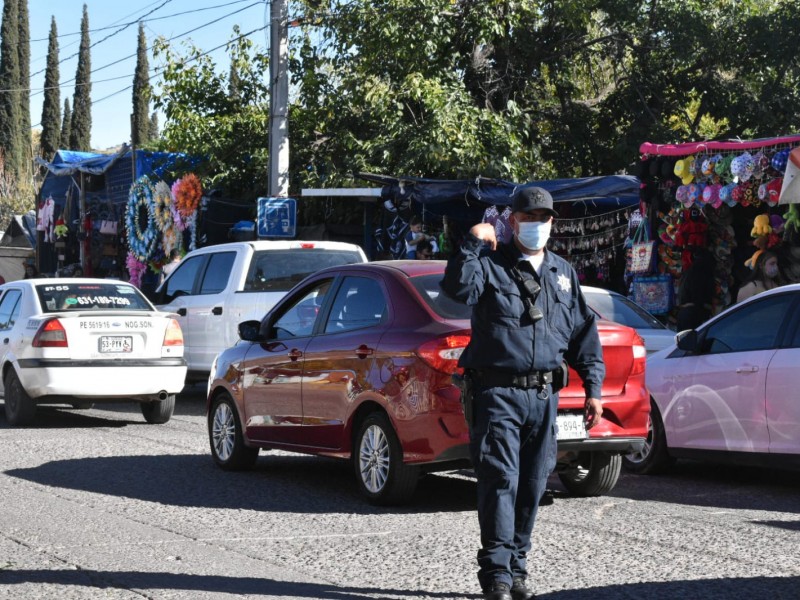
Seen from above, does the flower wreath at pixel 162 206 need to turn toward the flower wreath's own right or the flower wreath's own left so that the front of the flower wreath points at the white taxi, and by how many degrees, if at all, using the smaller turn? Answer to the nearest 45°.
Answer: approximately 45° to the flower wreath's own right

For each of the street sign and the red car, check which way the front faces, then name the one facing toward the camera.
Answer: the street sign

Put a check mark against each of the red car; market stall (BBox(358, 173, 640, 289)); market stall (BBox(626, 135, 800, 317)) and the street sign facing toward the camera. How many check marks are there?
3

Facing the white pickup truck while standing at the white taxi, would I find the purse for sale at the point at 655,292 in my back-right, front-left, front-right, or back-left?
front-right

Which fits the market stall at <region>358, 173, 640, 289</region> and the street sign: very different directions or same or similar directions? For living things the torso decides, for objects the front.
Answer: same or similar directions

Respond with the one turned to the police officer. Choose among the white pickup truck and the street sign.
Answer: the street sign

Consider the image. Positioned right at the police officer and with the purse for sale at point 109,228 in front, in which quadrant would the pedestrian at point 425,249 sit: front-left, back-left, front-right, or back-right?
front-right

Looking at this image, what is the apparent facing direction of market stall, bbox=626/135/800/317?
toward the camera

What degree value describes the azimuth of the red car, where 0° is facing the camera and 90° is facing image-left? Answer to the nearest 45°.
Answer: approximately 135°

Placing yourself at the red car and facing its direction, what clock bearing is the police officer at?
The police officer is roughly at 7 o'clock from the red car.

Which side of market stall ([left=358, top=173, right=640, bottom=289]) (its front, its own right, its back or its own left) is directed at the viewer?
front

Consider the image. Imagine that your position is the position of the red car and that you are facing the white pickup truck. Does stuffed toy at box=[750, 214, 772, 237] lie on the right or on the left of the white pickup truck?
right

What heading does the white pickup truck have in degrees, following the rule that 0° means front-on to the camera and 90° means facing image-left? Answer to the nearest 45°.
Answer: approximately 135°

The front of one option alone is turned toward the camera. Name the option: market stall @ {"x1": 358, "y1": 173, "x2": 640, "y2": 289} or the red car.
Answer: the market stall

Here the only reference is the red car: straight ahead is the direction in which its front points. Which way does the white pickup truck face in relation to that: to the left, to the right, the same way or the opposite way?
the same way
